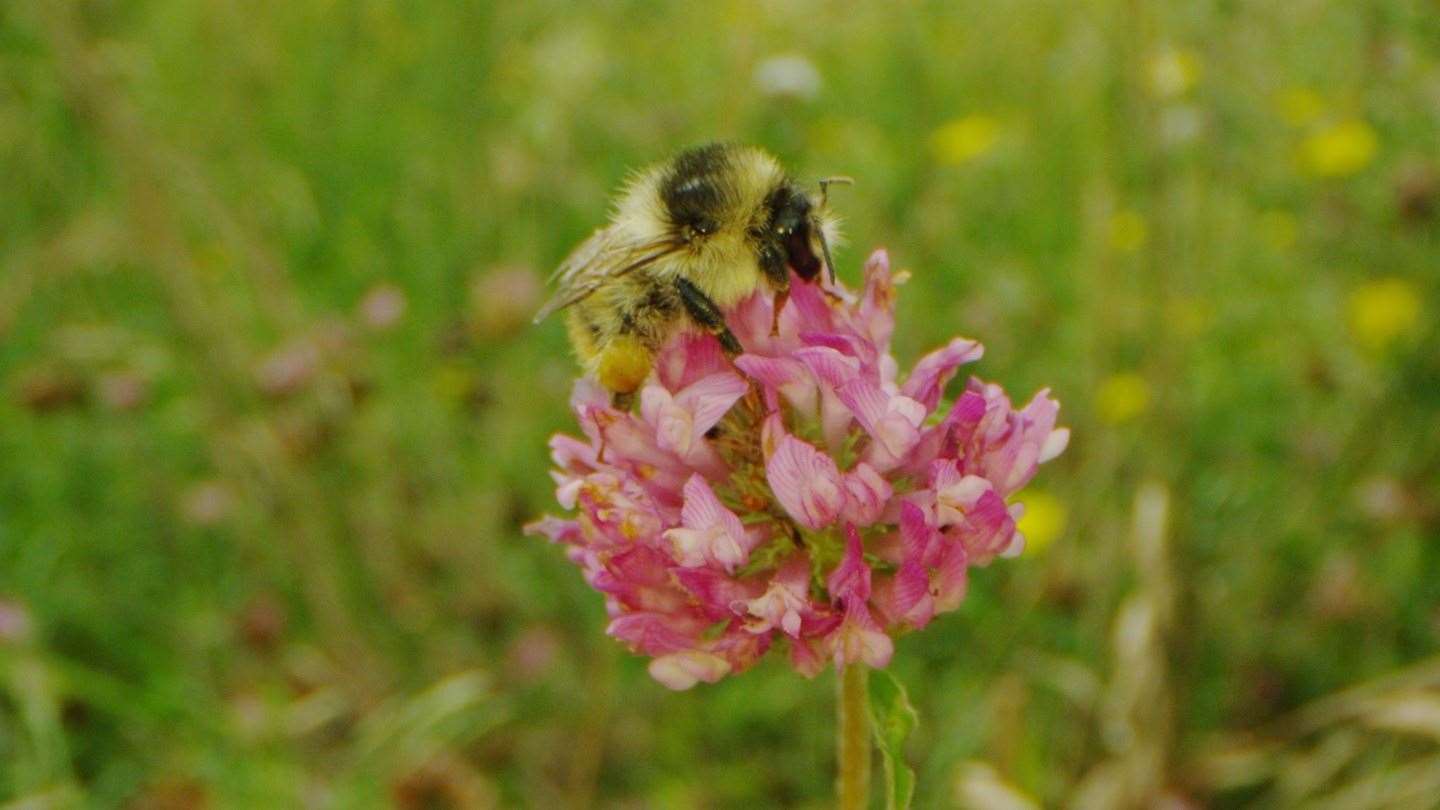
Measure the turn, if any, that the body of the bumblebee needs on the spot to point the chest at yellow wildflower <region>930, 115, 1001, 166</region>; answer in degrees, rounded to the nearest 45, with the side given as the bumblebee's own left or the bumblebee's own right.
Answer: approximately 90° to the bumblebee's own left

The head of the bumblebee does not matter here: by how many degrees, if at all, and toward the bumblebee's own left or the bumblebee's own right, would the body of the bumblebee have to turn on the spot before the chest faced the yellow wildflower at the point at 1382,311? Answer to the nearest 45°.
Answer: approximately 45° to the bumblebee's own left

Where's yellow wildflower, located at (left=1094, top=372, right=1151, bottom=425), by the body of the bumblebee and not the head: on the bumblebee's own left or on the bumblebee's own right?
on the bumblebee's own left

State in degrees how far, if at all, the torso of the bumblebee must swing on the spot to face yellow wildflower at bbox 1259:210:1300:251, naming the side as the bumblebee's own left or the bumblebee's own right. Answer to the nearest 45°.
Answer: approximately 45° to the bumblebee's own left

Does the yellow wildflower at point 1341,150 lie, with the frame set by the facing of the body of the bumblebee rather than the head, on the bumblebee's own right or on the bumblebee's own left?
on the bumblebee's own left

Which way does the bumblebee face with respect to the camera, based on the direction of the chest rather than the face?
to the viewer's right
